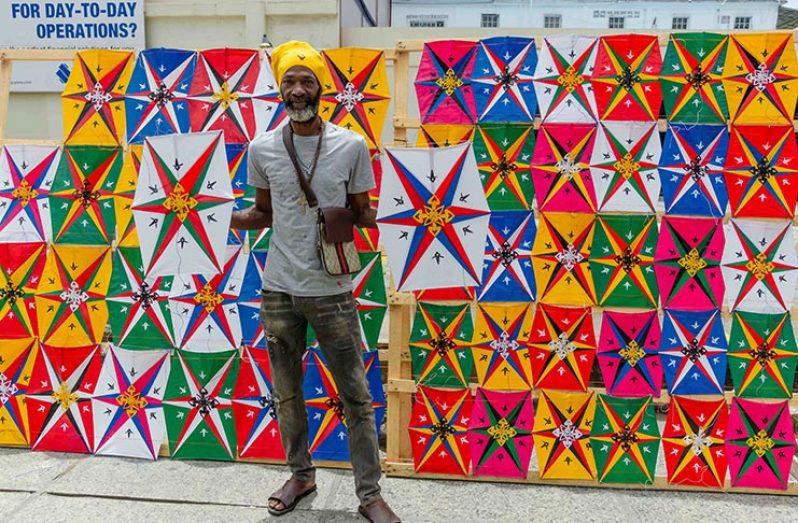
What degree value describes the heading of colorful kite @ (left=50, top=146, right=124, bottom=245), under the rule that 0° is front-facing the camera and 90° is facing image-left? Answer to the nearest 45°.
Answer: approximately 0°

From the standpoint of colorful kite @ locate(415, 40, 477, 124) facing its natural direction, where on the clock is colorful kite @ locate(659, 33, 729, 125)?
colorful kite @ locate(659, 33, 729, 125) is roughly at 9 o'clock from colorful kite @ locate(415, 40, 477, 124).

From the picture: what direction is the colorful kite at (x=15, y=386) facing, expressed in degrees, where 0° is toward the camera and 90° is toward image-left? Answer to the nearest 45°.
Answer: approximately 0°

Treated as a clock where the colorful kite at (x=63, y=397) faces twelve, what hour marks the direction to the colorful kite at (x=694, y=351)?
the colorful kite at (x=694, y=351) is roughly at 10 o'clock from the colorful kite at (x=63, y=397).

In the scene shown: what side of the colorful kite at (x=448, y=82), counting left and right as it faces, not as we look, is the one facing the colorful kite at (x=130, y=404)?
right
